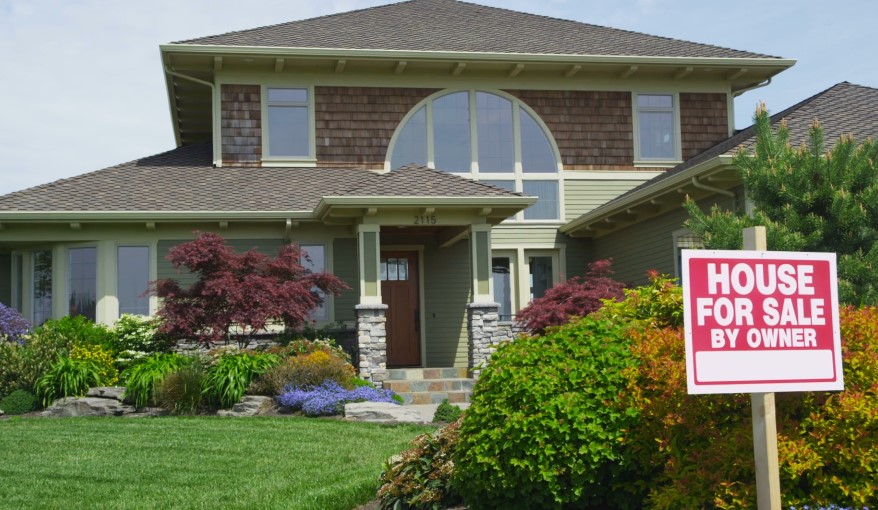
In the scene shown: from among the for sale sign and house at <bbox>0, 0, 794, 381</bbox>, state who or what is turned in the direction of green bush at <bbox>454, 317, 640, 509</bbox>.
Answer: the house

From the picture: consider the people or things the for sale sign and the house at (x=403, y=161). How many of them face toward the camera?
2

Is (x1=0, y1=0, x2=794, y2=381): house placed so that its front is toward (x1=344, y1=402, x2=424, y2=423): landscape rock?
yes

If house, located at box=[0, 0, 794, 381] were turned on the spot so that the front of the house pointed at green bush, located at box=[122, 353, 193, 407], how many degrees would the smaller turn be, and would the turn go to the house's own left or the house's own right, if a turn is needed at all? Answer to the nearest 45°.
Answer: approximately 45° to the house's own right

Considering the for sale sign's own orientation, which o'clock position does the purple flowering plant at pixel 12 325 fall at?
The purple flowering plant is roughly at 4 o'clock from the for sale sign.

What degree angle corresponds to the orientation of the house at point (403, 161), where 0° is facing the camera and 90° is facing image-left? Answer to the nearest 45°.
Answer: approximately 0°

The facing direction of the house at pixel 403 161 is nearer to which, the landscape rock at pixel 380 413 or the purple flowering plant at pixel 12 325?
the landscape rock

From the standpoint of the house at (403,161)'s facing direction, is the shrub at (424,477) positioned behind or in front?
in front

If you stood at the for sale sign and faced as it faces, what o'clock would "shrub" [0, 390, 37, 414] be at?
The shrub is roughly at 4 o'clock from the for sale sign.

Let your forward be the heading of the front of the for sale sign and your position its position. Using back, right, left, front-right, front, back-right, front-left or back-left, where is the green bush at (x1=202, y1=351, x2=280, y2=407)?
back-right

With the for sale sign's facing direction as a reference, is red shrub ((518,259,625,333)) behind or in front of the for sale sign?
behind

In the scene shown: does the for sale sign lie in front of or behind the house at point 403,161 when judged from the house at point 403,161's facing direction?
in front
